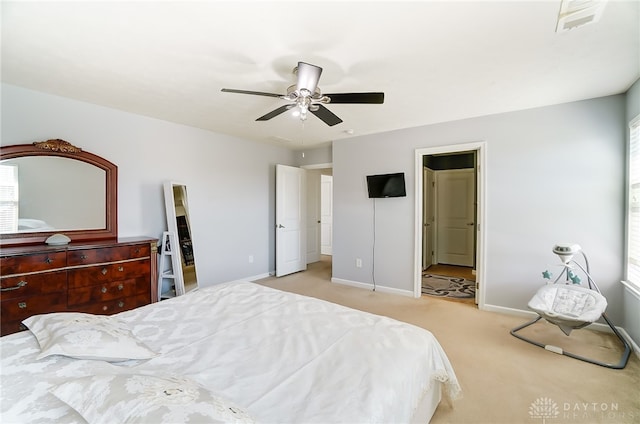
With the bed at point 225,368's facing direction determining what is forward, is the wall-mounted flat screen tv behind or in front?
in front

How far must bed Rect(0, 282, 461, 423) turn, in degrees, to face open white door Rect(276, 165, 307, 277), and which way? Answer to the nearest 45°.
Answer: approximately 45° to its left

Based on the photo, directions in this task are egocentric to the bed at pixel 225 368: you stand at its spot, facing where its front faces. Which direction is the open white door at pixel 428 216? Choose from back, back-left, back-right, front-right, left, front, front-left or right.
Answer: front

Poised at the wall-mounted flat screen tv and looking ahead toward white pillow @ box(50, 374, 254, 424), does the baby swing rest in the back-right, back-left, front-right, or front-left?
front-left

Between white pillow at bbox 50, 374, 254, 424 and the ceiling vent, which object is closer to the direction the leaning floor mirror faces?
the ceiling vent

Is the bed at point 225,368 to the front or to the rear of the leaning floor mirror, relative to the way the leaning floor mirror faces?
to the front

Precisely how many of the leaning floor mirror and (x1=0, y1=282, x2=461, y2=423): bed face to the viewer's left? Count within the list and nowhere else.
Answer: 0

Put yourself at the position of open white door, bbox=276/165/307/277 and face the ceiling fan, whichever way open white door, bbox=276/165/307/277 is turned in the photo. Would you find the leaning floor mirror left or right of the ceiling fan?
right

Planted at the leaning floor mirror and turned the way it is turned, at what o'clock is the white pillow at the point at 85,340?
The white pillow is roughly at 2 o'clock from the leaning floor mirror.

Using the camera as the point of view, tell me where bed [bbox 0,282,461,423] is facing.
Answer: facing away from the viewer and to the right of the viewer

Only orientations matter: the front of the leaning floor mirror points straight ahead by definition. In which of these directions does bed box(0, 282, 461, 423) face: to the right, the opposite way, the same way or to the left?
to the left

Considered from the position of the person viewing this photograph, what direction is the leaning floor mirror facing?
facing the viewer and to the right of the viewer
